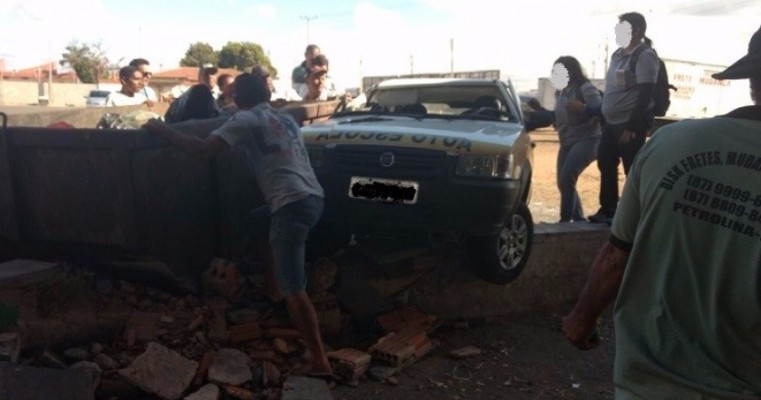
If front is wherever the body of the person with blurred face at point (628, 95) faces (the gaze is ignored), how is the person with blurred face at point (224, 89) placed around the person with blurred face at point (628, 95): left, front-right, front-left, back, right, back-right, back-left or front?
front-right

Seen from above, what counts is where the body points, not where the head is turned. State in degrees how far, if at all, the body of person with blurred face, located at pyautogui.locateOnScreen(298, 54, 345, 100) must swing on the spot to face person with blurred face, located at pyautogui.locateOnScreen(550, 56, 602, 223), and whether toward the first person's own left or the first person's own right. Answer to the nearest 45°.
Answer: approximately 45° to the first person's own left

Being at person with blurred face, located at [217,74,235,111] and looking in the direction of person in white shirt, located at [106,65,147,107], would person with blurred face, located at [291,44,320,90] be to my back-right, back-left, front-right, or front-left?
back-right

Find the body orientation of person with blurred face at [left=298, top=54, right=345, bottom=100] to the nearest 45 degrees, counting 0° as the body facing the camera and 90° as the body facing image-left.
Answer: approximately 0°

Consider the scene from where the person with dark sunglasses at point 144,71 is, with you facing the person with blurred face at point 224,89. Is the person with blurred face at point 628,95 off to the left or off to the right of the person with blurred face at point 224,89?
right

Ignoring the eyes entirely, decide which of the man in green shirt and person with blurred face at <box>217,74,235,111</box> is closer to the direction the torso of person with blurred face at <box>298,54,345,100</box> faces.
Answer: the man in green shirt
